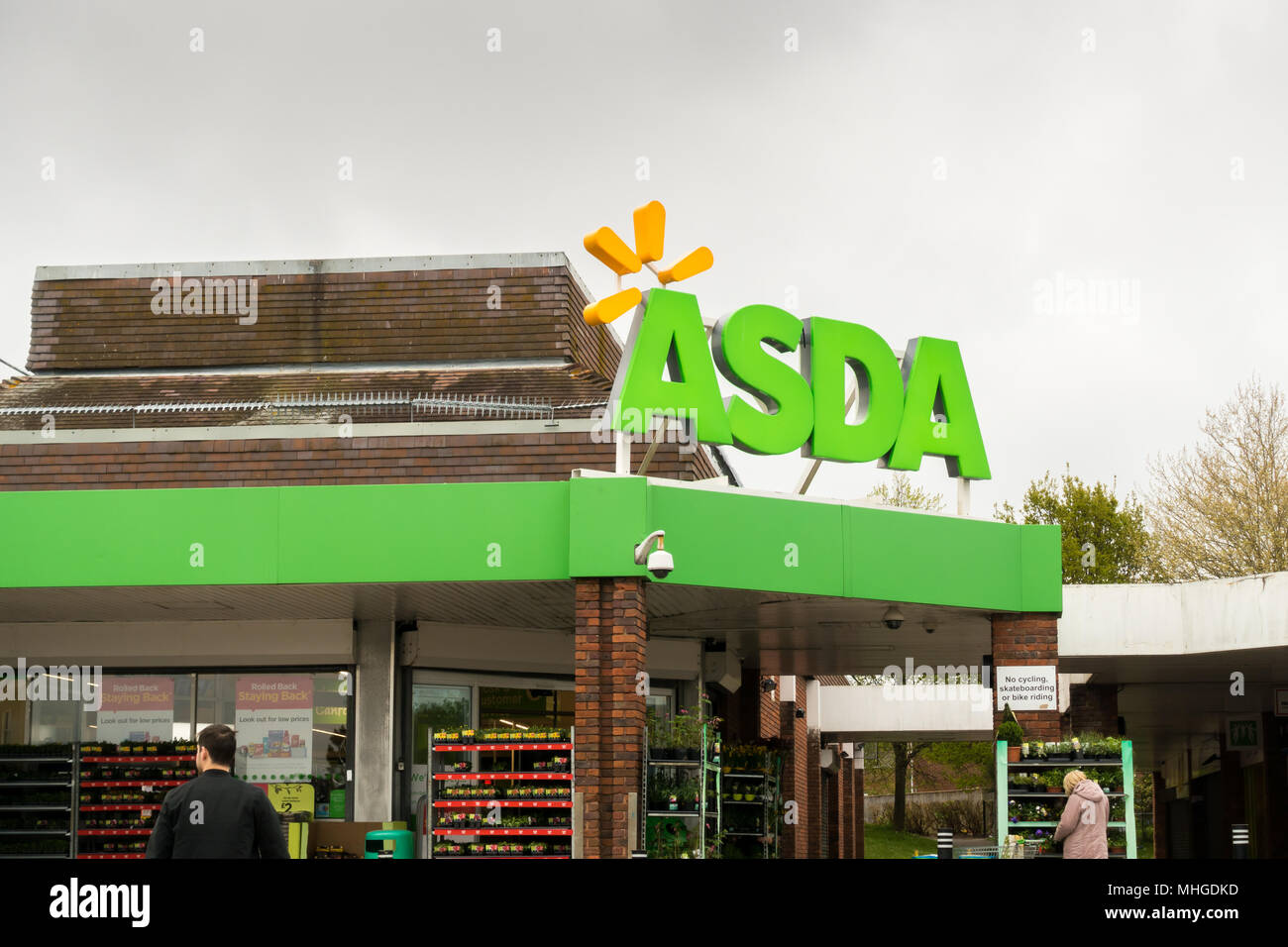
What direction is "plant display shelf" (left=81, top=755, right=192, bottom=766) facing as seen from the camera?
toward the camera

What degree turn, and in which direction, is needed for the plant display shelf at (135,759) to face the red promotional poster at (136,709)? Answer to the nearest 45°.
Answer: approximately 180°

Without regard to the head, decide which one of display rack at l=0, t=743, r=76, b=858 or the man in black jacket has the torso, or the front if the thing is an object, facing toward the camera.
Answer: the display rack

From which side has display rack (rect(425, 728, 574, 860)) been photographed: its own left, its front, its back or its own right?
front

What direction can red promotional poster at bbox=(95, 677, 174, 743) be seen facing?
toward the camera

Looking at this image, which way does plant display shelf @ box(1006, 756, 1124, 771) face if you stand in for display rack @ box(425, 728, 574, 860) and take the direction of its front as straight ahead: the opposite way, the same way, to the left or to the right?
the same way

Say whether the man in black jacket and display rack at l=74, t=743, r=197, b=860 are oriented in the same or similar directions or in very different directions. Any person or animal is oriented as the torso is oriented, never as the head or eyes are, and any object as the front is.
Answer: very different directions

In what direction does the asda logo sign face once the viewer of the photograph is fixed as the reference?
facing the viewer and to the right of the viewer

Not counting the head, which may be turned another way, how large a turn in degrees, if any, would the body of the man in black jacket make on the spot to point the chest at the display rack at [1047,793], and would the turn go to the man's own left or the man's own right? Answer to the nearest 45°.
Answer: approximately 45° to the man's own right

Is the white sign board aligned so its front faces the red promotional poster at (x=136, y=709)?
no

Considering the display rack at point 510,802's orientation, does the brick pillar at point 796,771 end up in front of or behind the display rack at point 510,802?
behind
